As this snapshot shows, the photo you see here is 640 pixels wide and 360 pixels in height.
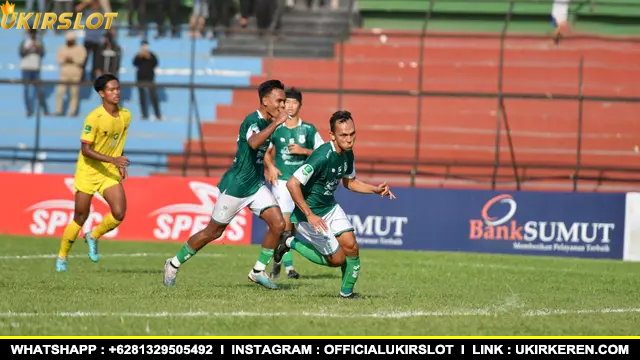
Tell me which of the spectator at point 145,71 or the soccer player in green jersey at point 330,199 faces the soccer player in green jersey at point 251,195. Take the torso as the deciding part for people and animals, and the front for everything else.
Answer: the spectator

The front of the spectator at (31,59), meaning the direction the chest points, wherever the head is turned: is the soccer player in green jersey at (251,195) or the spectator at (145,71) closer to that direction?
the soccer player in green jersey

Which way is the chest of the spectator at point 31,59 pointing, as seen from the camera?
toward the camera

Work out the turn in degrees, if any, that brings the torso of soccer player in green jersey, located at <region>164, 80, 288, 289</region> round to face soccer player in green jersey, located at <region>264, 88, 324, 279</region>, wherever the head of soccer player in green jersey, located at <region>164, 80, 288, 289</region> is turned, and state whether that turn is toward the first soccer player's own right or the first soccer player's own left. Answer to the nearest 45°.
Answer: approximately 90° to the first soccer player's own left

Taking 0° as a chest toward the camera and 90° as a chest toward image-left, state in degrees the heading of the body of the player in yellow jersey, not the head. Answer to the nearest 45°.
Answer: approximately 315°

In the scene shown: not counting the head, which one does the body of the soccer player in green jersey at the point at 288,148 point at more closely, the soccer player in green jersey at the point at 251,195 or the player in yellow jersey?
the soccer player in green jersey

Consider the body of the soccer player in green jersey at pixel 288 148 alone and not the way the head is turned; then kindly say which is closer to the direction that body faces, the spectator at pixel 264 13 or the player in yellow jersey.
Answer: the player in yellow jersey

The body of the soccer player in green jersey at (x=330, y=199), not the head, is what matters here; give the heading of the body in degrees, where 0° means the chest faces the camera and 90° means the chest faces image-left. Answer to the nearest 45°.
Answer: approximately 315°

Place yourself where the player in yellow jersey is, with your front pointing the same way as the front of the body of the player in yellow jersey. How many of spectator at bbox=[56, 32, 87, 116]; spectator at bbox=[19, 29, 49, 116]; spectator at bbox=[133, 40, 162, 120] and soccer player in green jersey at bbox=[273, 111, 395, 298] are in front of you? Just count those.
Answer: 1

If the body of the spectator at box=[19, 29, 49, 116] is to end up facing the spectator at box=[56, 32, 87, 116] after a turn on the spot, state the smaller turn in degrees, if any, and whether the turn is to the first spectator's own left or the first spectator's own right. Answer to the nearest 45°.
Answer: approximately 45° to the first spectator's own left

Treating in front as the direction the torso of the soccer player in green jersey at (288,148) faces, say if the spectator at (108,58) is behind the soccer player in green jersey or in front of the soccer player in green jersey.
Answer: behind

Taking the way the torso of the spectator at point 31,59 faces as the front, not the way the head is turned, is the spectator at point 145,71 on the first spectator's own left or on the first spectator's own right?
on the first spectator's own left
